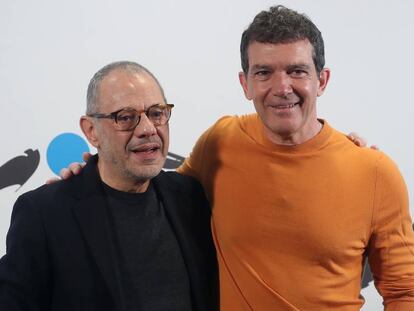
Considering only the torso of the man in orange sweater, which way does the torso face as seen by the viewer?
toward the camera

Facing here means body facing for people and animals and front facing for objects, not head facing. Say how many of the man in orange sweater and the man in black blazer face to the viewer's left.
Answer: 0

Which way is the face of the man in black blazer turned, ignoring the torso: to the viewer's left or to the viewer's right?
to the viewer's right
